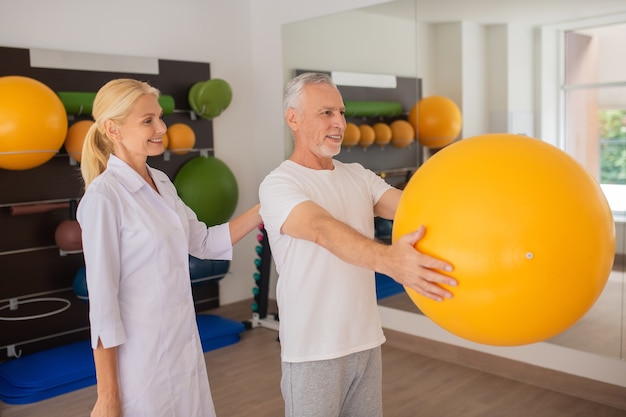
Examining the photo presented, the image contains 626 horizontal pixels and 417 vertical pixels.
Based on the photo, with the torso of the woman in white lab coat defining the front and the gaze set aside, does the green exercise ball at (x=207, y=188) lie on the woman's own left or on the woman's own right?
on the woman's own left

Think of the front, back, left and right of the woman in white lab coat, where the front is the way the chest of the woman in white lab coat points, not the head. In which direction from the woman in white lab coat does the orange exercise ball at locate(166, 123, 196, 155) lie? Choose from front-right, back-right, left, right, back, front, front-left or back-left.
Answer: back-left

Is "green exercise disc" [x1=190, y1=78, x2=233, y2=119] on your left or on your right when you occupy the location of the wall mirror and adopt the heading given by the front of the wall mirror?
on your right

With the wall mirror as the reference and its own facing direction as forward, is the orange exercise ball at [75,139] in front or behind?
in front

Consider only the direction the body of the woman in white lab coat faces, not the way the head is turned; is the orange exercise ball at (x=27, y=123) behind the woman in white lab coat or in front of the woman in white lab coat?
behind

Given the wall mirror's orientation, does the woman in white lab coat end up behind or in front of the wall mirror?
in front

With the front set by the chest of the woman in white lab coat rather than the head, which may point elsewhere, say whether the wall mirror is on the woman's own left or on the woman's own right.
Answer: on the woman's own left

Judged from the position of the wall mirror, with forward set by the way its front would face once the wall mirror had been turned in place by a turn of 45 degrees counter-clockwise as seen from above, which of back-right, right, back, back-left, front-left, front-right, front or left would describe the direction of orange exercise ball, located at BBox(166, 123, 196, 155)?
right

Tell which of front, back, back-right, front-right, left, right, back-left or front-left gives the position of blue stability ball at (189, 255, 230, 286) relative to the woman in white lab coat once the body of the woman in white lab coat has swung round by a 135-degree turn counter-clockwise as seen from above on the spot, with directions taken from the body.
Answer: front

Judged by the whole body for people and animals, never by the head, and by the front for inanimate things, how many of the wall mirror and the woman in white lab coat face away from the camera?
0

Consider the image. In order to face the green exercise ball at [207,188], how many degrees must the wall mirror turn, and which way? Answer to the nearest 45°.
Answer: approximately 45° to its right

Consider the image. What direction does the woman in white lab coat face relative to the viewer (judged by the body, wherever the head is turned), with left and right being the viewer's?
facing the viewer and to the right of the viewer

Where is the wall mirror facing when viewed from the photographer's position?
facing the viewer and to the left of the viewer

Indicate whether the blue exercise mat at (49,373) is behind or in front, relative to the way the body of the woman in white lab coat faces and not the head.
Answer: behind

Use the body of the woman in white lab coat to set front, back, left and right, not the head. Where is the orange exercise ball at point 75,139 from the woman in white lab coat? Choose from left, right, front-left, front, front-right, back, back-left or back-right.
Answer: back-left
